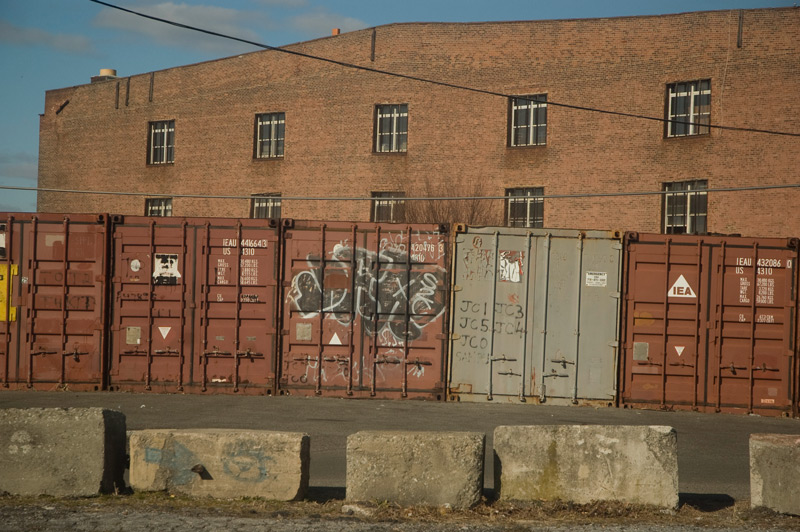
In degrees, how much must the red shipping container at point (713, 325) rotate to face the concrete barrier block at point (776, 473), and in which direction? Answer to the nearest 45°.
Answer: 0° — it already faces it

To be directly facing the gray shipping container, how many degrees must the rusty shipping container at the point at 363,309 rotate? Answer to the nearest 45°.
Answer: approximately 90° to its left

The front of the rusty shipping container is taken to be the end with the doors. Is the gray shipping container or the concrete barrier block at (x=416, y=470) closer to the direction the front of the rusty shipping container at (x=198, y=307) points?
the concrete barrier block

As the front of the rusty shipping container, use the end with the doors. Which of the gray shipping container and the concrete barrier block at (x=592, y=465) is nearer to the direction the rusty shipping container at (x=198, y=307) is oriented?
the concrete barrier block

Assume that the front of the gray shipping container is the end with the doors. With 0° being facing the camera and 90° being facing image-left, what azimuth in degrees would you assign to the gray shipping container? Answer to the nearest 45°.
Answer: approximately 0°

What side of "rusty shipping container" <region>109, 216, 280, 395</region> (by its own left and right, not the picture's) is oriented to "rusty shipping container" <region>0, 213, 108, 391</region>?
right

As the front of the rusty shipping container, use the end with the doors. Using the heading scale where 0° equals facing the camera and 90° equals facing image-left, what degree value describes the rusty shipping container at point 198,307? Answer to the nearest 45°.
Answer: approximately 0°
